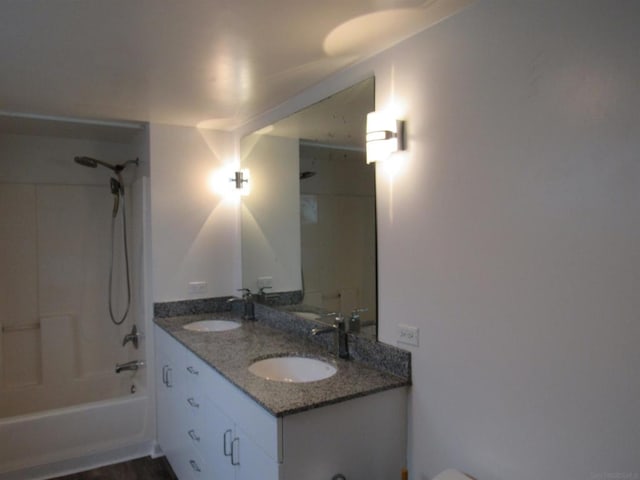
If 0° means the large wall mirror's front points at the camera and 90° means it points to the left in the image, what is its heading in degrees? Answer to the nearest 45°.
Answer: approximately 45°

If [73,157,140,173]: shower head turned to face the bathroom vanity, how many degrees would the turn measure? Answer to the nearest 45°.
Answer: approximately 90° to its left

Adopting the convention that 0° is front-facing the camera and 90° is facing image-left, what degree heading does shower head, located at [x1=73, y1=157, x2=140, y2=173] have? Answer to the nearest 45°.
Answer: approximately 90°

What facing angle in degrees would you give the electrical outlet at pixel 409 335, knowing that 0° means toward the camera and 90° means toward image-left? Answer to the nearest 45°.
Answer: approximately 45°

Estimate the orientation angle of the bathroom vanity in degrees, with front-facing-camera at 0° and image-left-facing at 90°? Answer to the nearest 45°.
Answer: approximately 45°

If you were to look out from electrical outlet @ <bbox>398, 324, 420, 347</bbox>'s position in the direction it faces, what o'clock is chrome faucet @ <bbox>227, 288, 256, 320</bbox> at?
The chrome faucet is roughly at 3 o'clock from the electrical outlet.

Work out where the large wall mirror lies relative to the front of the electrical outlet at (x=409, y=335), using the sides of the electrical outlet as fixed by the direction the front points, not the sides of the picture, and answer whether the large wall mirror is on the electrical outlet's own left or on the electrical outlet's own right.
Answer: on the electrical outlet's own right
